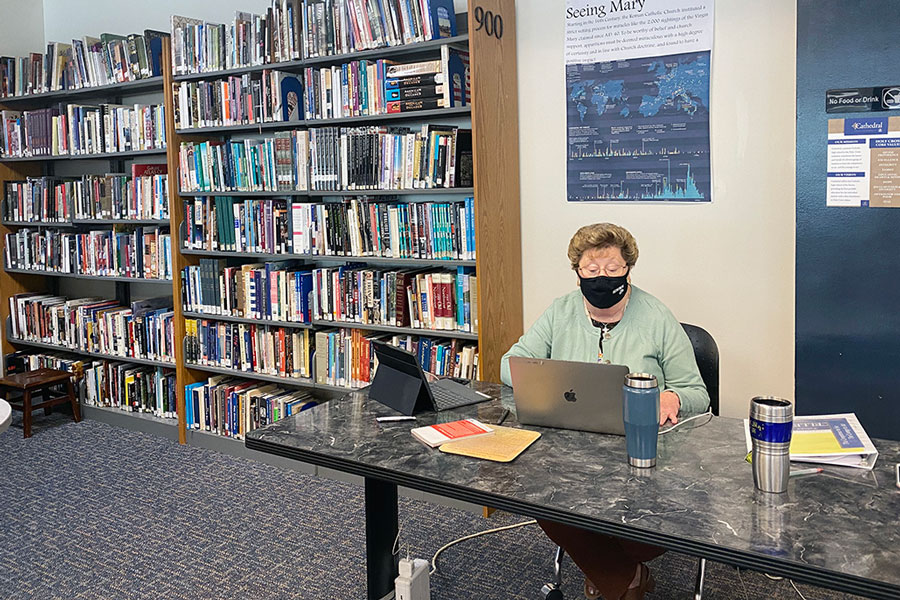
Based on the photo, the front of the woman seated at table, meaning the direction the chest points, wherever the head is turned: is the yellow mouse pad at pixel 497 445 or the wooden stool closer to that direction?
the yellow mouse pad

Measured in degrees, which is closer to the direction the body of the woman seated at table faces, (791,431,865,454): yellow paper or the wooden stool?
the yellow paper

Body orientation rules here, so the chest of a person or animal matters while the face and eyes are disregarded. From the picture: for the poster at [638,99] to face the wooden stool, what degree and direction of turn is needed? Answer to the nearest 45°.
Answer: approximately 90° to its right

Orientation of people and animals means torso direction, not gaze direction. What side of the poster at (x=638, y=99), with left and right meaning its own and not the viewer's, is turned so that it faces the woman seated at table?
front

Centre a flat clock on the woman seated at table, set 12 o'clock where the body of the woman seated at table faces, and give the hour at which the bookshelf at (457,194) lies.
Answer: The bookshelf is roughly at 5 o'clock from the woman seated at table.

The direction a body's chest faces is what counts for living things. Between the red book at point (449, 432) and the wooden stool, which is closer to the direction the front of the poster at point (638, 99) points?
the red book

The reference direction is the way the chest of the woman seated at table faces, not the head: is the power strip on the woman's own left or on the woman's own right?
on the woman's own right

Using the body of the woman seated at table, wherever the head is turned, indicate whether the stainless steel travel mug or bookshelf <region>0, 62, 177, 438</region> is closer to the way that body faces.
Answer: the stainless steel travel mug

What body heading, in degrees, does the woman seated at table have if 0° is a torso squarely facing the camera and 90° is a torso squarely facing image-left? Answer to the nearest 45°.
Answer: approximately 0°

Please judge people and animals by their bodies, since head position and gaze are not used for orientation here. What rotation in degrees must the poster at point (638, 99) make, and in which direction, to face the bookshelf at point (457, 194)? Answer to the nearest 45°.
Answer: approximately 90° to its right
